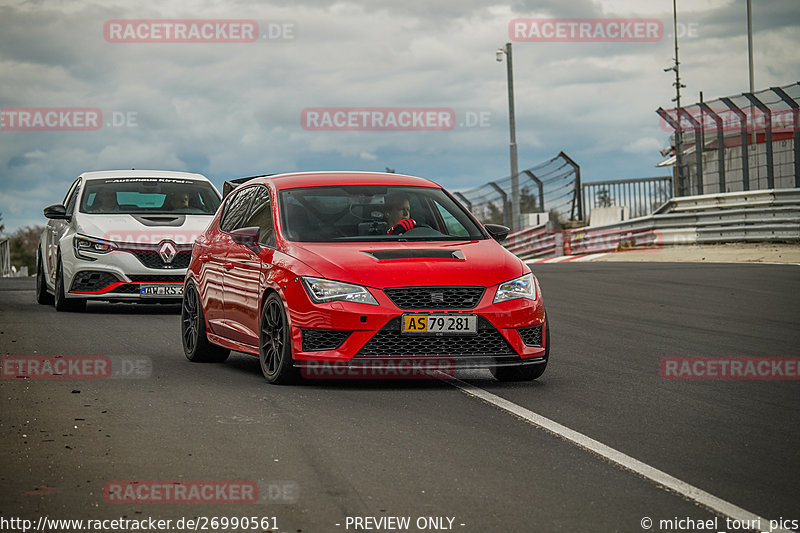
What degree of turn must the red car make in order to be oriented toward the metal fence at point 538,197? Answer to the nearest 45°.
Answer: approximately 135° to its left

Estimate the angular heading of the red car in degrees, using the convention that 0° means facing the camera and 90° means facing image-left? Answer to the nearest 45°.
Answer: approximately 315°

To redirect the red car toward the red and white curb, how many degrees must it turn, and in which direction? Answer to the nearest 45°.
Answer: approximately 135° to its left

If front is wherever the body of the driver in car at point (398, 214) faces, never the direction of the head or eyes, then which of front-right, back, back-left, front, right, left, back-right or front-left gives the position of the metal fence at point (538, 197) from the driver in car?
back-left

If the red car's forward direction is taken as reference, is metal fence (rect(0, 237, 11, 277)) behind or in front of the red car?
behind

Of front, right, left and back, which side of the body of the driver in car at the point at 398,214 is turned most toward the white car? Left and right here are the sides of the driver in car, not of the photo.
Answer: back

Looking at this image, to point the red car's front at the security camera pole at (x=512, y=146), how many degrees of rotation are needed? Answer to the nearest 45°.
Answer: approximately 135° to its left

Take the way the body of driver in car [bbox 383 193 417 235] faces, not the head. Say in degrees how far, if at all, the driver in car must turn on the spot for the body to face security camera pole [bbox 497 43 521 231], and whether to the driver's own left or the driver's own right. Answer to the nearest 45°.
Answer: approximately 135° to the driver's own left

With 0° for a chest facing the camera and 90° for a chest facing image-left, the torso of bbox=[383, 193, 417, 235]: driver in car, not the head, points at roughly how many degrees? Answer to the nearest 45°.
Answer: approximately 315°

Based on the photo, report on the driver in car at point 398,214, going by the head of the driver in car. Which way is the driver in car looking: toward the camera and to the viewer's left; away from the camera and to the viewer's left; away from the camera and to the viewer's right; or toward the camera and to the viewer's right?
toward the camera and to the viewer's right
